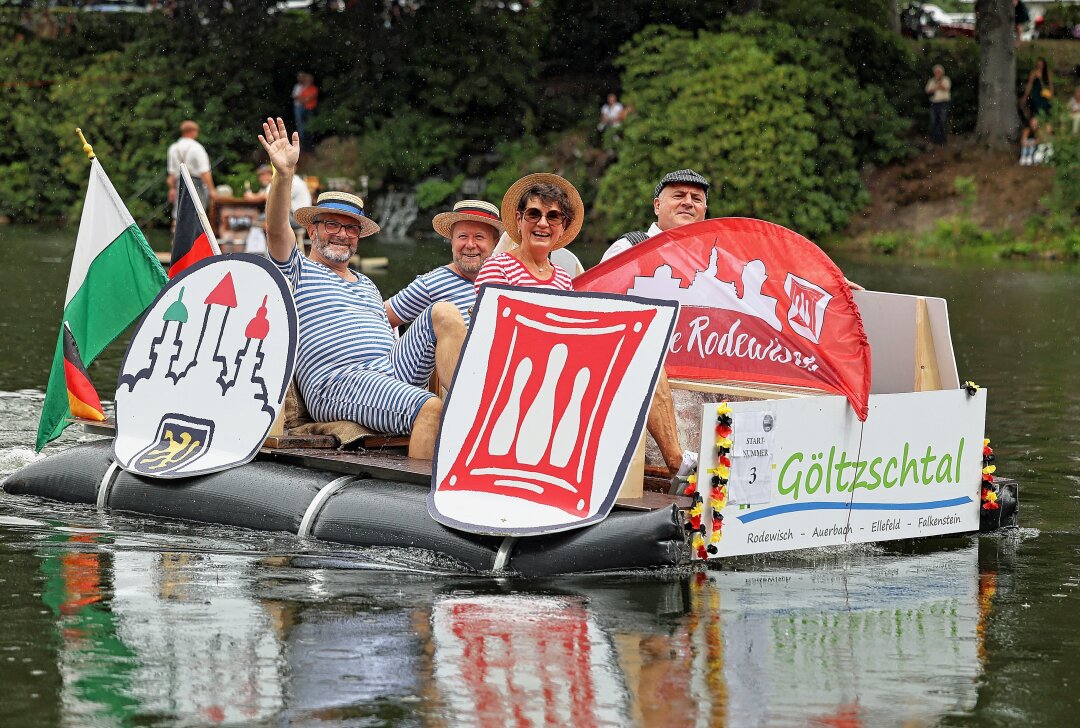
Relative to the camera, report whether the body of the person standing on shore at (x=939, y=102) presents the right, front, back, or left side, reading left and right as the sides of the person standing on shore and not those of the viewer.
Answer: front

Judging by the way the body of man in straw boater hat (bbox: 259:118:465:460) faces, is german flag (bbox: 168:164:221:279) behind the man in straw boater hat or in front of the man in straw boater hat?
behind

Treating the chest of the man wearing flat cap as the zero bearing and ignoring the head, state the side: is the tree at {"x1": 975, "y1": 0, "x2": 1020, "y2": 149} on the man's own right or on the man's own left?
on the man's own left

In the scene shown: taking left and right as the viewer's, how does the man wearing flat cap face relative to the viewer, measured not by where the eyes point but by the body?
facing the viewer and to the right of the viewer
